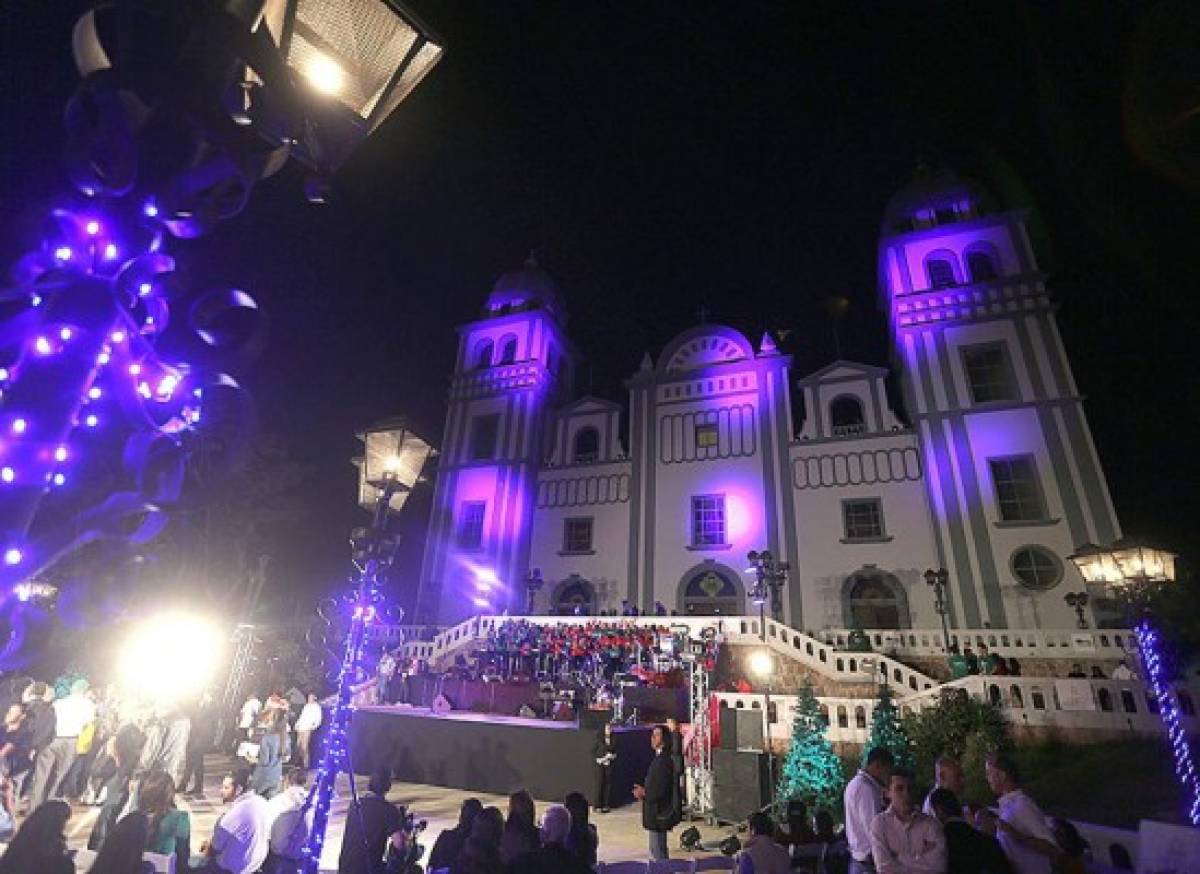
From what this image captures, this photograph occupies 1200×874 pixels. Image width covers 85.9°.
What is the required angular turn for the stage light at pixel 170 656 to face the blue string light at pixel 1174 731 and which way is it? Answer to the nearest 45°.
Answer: approximately 45° to its left

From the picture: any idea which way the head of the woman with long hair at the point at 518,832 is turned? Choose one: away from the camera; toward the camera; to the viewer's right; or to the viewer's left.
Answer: away from the camera

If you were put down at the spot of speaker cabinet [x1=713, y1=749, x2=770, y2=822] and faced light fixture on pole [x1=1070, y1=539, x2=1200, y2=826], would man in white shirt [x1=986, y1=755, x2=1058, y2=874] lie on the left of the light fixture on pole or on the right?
right

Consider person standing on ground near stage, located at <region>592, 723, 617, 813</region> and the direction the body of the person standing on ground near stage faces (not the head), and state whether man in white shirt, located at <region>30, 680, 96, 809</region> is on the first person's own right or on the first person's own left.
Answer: on the first person's own right

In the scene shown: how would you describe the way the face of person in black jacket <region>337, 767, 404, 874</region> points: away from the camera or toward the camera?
away from the camera

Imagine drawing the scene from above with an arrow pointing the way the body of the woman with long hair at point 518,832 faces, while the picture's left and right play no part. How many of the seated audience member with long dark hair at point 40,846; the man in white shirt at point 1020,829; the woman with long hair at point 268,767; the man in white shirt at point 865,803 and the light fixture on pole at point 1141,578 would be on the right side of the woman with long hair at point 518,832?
3

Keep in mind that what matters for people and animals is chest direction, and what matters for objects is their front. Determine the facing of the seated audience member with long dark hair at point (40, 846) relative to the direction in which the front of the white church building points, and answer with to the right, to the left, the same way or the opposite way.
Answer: the opposite way

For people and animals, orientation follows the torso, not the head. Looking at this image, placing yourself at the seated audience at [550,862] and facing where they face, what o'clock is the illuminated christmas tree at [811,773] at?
The illuminated christmas tree is roughly at 1 o'clock from the seated audience.

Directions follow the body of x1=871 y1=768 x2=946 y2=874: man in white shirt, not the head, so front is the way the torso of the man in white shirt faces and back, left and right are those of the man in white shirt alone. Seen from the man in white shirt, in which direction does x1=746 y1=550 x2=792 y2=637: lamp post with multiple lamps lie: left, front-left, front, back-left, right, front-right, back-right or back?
back

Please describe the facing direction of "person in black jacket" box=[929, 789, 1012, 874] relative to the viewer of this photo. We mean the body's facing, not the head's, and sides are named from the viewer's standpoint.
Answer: facing away from the viewer and to the left of the viewer

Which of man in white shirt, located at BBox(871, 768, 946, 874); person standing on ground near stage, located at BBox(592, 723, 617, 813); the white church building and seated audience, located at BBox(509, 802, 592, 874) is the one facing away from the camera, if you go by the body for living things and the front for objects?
the seated audience

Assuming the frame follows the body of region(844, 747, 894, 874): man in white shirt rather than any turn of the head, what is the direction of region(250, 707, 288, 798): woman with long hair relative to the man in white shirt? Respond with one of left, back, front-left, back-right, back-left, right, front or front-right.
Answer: back

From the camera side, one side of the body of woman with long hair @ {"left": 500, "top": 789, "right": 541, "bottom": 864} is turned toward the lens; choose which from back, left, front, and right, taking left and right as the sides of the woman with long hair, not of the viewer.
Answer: back

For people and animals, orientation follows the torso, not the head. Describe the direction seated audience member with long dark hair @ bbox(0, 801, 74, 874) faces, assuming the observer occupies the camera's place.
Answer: facing away from the viewer and to the right of the viewer

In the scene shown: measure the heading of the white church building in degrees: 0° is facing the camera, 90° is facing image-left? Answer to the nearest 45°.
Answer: approximately 0°
